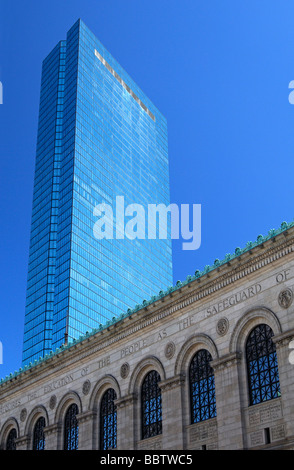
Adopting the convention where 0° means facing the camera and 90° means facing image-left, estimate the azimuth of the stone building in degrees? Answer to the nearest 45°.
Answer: approximately 45°
